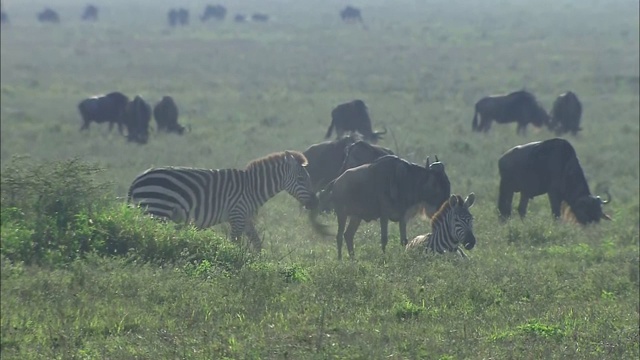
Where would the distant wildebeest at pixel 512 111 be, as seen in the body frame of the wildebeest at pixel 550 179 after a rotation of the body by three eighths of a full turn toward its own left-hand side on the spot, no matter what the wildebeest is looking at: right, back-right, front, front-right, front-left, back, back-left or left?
front-right

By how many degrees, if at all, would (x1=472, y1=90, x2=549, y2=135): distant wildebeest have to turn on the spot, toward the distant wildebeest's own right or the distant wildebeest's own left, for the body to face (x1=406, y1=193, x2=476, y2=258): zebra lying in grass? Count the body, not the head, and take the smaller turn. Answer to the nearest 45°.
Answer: approximately 90° to the distant wildebeest's own right

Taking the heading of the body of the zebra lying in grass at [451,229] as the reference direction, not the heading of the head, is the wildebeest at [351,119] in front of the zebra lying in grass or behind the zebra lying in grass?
behind

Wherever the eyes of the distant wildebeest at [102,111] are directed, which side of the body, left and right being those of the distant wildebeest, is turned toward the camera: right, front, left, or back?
right

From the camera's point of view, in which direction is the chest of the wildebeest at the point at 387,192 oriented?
to the viewer's right

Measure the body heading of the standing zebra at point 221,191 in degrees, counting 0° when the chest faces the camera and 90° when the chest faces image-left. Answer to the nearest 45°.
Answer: approximately 270°

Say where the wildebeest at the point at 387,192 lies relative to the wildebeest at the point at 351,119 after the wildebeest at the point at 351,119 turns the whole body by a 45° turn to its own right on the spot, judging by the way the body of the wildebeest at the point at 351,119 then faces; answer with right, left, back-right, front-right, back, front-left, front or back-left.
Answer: front-right

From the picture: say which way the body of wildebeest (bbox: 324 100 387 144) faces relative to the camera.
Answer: to the viewer's right

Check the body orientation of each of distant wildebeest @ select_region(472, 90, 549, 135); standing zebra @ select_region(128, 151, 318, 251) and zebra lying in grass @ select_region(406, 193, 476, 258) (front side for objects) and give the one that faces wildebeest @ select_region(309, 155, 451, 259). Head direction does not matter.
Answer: standing zebra @ select_region(128, 151, 318, 251)

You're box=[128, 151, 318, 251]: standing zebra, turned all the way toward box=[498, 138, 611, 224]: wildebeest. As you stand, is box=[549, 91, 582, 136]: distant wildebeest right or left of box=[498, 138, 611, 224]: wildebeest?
left

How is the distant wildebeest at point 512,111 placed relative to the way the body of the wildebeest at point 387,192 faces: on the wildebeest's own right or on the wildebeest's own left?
on the wildebeest's own left

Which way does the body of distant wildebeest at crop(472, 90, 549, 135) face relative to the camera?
to the viewer's right

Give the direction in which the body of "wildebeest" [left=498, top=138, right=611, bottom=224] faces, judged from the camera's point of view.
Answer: to the viewer's right
